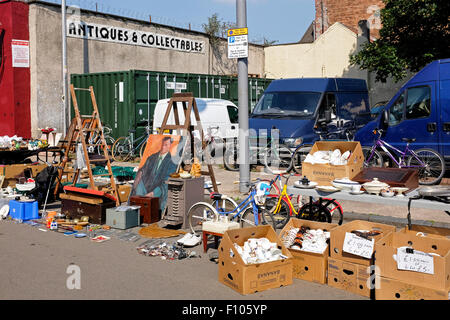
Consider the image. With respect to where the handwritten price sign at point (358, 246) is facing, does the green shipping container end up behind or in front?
behind

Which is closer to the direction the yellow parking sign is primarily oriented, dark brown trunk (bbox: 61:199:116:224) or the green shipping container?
the dark brown trunk

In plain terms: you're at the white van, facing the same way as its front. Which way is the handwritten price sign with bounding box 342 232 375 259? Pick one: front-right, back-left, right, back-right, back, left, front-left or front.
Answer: right

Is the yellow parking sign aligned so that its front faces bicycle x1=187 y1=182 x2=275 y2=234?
yes

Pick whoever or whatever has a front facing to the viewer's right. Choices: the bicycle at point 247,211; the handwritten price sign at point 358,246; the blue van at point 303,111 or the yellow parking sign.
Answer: the bicycle

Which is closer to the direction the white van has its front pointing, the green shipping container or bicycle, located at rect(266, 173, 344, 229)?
the bicycle

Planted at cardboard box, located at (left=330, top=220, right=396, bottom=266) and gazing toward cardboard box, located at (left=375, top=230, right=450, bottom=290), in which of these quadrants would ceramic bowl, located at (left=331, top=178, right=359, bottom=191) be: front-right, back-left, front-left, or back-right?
back-left

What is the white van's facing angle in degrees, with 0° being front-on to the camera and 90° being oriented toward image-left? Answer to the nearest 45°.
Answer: approximately 270°

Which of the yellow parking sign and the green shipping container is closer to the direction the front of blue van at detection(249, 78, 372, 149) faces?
the yellow parking sign

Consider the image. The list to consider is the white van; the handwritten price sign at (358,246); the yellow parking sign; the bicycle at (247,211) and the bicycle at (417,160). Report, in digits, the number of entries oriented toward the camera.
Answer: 2

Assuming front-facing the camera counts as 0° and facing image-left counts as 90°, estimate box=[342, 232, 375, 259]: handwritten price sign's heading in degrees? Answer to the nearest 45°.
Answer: approximately 0°
